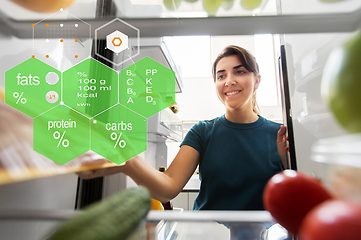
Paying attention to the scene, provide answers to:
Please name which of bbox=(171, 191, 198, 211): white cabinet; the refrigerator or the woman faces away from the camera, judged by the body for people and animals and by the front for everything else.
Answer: the refrigerator

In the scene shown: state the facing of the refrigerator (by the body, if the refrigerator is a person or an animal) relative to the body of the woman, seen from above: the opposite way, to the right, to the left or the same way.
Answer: the opposite way

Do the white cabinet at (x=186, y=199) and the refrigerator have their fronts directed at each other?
yes

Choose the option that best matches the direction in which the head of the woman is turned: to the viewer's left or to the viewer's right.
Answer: to the viewer's left

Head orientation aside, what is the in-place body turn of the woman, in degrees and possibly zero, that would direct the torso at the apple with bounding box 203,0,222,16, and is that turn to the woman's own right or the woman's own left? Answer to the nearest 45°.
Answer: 0° — they already face it

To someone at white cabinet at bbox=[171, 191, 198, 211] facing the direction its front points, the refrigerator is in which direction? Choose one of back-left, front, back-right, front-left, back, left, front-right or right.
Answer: front

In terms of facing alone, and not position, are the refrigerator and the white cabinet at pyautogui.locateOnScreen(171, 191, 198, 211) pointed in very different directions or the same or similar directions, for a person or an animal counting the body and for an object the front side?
very different directions

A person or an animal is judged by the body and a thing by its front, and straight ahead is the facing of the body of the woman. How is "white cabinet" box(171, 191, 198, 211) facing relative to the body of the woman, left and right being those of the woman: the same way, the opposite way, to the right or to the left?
the same way

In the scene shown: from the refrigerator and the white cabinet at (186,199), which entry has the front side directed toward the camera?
the white cabinet

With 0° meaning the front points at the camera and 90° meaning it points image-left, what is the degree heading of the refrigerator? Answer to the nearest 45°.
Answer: approximately 180°

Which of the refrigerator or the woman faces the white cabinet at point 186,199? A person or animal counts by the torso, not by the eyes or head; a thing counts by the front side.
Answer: the refrigerator

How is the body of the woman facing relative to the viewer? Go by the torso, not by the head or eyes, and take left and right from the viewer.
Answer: facing the viewer

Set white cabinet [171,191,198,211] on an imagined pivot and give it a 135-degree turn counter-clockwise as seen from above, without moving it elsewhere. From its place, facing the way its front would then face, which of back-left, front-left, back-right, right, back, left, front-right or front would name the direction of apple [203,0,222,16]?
back-right

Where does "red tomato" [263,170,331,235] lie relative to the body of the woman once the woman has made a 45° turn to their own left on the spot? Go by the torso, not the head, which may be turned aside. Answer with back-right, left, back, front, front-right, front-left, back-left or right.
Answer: front-right

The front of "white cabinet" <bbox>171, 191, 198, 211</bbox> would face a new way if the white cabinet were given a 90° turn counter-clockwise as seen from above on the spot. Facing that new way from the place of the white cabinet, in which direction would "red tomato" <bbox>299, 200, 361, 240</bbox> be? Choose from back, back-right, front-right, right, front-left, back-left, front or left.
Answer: right

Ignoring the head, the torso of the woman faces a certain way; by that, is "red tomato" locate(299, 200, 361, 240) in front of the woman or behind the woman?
in front

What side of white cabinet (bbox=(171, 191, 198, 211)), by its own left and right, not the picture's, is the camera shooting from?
front
